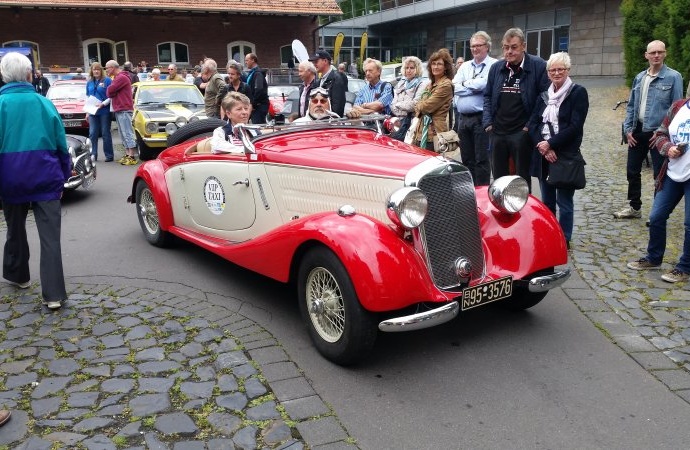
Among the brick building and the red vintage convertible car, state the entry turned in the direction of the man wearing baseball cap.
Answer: the brick building

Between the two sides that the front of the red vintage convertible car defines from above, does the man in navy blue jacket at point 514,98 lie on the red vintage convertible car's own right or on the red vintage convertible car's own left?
on the red vintage convertible car's own left

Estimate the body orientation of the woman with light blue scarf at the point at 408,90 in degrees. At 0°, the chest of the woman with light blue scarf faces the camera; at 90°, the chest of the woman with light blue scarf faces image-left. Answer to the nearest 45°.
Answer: approximately 45°

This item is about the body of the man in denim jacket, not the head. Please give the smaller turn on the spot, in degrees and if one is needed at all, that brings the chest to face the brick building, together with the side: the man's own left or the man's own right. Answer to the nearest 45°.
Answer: approximately 90° to the man's own right

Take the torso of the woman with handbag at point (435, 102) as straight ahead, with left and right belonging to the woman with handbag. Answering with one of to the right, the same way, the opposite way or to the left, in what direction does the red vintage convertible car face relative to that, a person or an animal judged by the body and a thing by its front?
to the left

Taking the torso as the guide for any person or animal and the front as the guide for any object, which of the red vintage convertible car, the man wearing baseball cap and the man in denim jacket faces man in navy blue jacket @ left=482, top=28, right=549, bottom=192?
the man in denim jacket

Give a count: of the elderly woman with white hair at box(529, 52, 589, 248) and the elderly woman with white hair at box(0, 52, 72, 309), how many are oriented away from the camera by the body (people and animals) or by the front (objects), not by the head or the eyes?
1

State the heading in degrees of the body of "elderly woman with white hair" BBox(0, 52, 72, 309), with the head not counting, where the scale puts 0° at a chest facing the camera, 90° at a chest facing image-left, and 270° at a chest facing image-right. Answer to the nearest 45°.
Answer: approximately 180°

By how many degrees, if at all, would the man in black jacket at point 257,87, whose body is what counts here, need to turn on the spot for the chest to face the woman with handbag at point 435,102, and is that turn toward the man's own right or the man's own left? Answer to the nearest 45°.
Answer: approximately 135° to the man's own left
